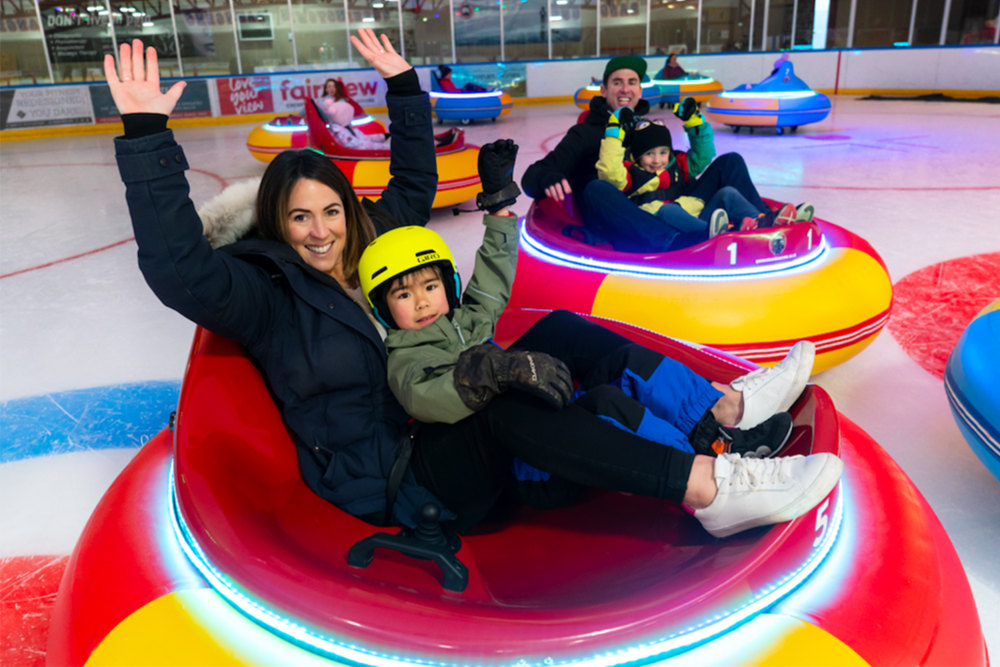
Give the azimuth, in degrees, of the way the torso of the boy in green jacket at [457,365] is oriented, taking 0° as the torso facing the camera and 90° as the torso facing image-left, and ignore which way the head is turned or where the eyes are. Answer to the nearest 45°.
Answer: approximately 315°

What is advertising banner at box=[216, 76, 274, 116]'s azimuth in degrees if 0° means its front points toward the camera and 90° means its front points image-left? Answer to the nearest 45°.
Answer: approximately 0°

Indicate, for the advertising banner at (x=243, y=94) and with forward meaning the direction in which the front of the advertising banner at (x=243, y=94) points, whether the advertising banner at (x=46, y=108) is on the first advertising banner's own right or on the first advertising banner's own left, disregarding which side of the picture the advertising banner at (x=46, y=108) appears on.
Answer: on the first advertising banner's own right

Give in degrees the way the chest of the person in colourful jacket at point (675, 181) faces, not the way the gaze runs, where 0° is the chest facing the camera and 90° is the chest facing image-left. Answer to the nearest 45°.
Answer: approximately 315°

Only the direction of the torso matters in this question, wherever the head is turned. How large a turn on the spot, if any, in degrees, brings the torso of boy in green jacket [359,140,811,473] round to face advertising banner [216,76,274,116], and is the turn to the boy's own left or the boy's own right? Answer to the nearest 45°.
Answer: approximately 180°

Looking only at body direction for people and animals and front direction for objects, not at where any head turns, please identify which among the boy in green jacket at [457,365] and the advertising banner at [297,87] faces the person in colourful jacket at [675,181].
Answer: the advertising banner

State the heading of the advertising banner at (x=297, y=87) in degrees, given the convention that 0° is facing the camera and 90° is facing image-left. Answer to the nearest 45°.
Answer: approximately 0°

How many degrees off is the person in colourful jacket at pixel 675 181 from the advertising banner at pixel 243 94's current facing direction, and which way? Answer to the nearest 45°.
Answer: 0° — it already faces them
